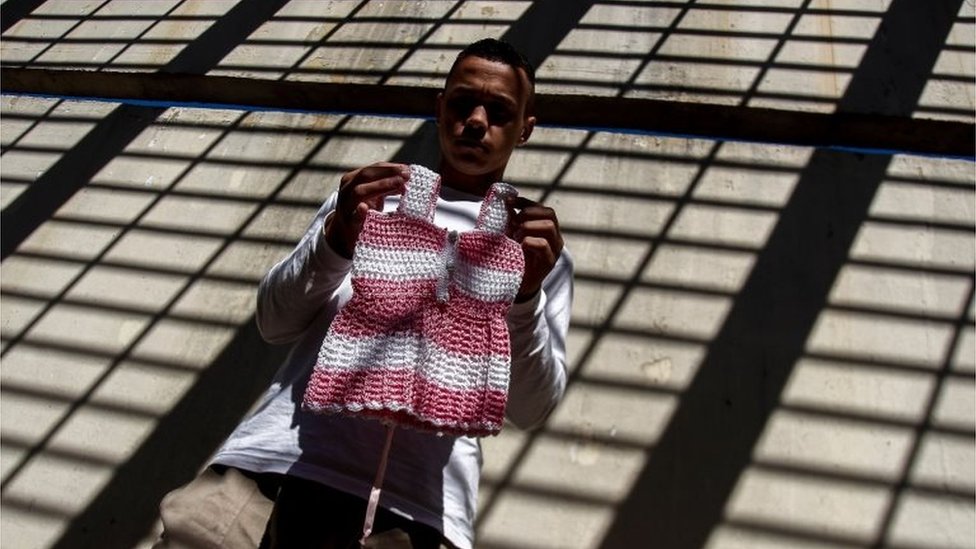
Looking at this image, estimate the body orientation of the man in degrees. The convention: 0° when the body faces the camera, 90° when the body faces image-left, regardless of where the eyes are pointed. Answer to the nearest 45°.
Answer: approximately 0°
